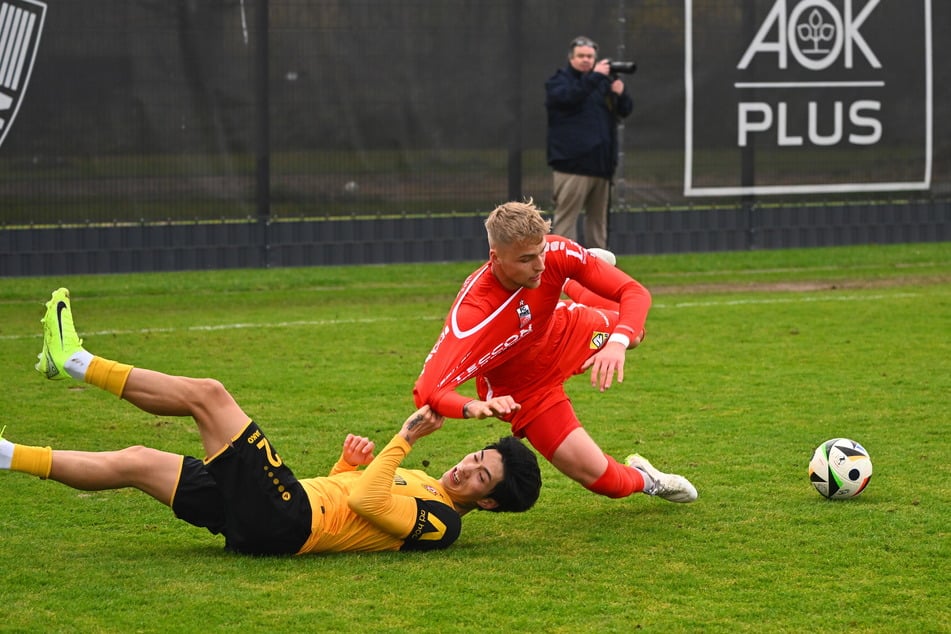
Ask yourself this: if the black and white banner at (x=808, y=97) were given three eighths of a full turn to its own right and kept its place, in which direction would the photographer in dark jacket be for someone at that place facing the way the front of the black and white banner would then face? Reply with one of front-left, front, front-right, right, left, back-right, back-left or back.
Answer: left

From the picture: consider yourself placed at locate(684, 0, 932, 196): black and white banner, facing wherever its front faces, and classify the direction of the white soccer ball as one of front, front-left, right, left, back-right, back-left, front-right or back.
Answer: front

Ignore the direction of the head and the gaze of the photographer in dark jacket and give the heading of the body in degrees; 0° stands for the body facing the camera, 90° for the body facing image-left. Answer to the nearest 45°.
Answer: approximately 315°

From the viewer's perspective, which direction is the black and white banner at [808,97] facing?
toward the camera

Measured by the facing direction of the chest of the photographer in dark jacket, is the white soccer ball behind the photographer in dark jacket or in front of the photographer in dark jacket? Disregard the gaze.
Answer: in front

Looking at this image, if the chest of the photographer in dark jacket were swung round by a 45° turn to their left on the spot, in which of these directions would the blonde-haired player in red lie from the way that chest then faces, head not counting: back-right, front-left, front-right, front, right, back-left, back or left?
right

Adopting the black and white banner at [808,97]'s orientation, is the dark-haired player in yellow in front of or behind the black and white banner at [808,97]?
in front

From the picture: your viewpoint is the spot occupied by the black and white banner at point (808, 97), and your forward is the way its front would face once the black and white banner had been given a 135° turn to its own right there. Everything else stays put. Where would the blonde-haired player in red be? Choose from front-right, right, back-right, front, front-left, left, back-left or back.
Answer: back-left
